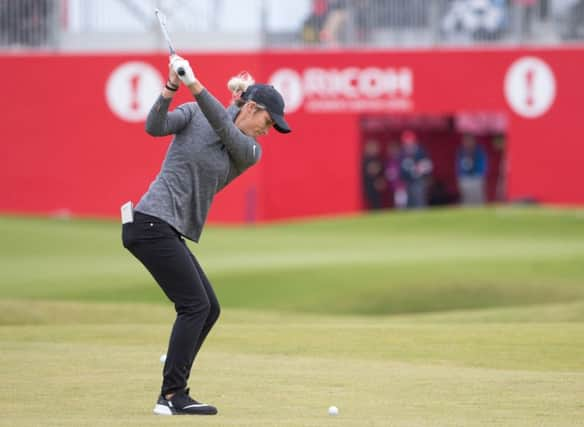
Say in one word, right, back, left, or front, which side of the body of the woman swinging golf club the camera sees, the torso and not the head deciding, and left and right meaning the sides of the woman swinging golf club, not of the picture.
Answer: right

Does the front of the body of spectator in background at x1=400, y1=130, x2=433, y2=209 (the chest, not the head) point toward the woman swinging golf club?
yes

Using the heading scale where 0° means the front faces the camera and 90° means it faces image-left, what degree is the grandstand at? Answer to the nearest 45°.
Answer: approximately 0°

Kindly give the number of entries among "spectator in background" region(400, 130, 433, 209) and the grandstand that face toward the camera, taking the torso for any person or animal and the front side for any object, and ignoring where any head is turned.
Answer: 2

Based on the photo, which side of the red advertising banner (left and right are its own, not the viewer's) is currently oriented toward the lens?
front

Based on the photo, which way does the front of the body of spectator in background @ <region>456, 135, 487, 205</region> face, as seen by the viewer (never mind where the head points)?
toward the camera

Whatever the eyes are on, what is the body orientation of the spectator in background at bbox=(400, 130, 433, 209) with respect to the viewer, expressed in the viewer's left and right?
facing the viewer

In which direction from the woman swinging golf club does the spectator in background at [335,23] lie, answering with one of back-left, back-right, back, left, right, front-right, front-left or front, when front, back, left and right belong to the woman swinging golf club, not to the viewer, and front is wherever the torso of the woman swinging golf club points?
left

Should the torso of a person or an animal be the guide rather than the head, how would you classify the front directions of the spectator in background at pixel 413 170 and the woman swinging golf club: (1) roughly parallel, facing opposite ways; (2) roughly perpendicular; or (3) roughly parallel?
roughly perpendicular

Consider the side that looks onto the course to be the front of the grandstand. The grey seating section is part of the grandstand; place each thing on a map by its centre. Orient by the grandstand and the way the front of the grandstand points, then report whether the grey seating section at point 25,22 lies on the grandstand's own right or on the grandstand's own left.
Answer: on the grandstand's own right

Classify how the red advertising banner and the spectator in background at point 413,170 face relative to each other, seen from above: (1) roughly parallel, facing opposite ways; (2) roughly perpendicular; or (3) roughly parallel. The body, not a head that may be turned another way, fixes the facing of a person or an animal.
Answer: roughly parallel

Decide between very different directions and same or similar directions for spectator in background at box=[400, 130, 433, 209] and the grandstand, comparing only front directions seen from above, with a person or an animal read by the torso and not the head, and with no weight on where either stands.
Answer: same or similar directions
